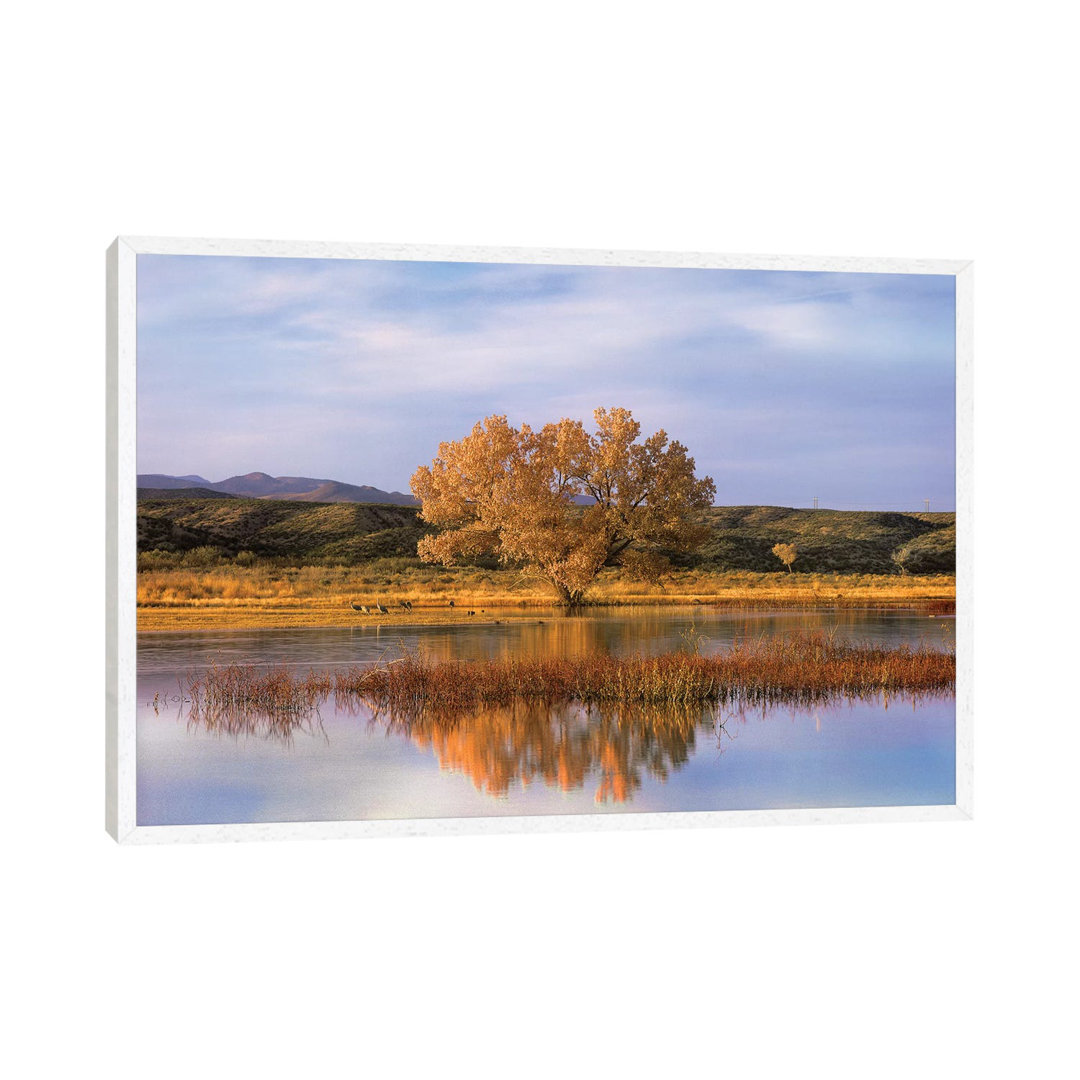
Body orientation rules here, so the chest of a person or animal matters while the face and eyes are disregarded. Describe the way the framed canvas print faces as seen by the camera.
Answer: facing the viewer
